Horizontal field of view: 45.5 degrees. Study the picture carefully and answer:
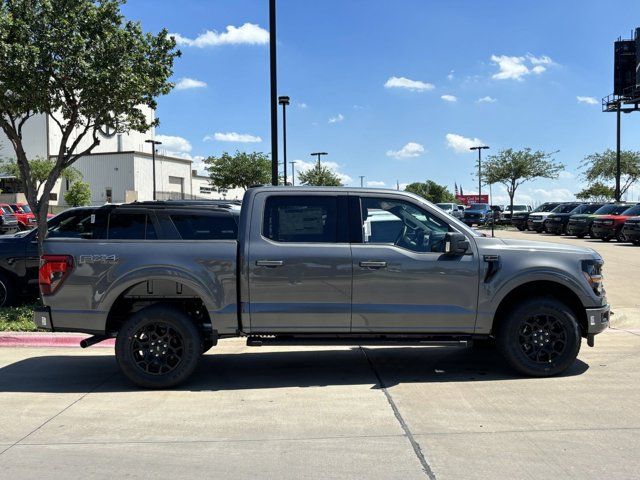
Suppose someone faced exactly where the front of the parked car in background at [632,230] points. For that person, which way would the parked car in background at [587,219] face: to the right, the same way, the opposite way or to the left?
the same way

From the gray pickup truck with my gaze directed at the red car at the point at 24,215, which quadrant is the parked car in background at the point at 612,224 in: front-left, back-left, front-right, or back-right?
front-right

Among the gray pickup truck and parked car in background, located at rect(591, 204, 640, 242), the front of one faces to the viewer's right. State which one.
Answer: the gray pickup truck

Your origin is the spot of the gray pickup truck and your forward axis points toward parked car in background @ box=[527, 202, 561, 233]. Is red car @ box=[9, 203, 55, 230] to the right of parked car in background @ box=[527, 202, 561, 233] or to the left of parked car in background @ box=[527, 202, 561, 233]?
left

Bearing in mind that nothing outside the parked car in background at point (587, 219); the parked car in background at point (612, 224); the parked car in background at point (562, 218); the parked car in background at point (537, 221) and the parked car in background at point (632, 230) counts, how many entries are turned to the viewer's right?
0

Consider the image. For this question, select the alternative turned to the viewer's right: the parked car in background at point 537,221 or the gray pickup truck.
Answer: the gray pickup truck

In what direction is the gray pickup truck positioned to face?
to the viewer's right

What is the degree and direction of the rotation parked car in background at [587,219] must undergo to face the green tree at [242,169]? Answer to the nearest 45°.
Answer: approximately 90° to its right

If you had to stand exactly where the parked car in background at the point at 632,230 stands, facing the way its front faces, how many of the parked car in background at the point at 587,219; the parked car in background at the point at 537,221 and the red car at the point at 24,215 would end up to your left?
0

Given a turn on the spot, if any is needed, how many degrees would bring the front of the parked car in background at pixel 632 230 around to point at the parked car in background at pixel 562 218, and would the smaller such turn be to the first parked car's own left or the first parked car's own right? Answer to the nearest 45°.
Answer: approximately 135° to the first parked car's own right

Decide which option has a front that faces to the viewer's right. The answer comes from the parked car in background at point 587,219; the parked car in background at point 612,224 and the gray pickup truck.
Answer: the gray pickup truck

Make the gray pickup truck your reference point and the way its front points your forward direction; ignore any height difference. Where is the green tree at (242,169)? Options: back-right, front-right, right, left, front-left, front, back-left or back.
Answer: left

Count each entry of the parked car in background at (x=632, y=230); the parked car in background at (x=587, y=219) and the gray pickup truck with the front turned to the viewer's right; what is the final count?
1

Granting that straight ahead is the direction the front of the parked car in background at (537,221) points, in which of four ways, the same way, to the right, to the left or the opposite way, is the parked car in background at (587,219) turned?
the same way

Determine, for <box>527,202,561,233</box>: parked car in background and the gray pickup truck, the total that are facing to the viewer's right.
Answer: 1
